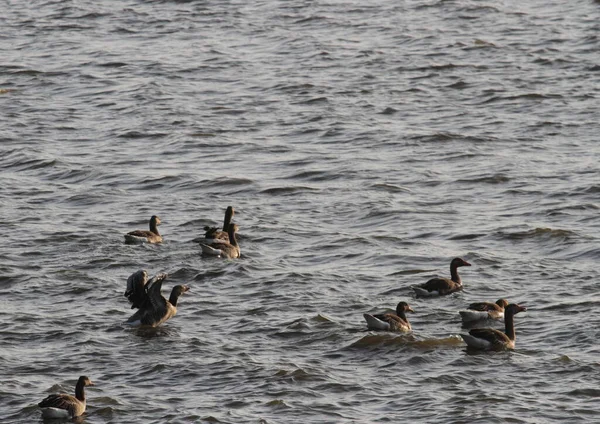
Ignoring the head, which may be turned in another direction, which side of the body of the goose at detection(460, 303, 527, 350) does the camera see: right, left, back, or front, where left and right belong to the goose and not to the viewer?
right

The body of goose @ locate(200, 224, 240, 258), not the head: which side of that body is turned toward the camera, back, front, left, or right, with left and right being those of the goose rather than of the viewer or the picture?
right

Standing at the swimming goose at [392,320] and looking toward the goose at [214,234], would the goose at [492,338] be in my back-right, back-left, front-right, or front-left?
back-right

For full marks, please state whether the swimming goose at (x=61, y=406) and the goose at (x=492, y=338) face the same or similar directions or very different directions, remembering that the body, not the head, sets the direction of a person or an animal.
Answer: same or similar directions

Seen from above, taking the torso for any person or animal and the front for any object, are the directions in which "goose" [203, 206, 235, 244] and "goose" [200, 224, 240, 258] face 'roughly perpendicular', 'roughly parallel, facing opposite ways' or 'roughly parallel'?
roughly parallel

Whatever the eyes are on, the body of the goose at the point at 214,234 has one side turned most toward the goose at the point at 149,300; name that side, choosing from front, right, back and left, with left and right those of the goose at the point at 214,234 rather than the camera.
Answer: right

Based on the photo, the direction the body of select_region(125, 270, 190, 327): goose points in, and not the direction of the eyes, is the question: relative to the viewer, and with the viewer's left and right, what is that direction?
facing to the right of the viewer

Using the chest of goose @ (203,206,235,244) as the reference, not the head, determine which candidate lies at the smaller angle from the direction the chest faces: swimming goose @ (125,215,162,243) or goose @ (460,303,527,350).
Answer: the goose

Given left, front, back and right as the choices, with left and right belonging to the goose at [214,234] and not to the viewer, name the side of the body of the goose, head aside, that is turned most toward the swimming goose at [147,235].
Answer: back

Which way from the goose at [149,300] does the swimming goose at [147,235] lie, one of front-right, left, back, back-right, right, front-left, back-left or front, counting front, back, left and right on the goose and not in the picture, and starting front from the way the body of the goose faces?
left

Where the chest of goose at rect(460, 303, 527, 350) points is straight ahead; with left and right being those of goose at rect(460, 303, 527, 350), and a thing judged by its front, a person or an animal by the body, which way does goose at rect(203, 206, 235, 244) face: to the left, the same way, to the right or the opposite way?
the same way

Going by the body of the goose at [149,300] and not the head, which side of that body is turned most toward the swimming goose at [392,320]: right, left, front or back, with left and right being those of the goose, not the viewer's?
front

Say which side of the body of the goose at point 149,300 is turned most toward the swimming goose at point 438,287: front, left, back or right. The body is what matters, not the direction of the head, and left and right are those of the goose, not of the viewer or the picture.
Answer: front

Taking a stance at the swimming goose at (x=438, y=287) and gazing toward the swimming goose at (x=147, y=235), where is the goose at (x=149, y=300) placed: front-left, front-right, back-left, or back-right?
front-left

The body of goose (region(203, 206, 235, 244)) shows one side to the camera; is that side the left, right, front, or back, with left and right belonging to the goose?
right

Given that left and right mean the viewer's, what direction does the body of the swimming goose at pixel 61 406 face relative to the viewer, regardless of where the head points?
facing to the right of the viewer

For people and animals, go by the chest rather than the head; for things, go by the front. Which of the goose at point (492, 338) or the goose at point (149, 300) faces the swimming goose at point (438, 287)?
the goose at point (149, 300)

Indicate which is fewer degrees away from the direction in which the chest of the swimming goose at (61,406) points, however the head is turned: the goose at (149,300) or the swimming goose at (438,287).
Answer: the swimming goose

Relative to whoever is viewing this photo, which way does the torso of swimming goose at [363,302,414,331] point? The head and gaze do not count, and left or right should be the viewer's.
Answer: facing to the right of the viewer
